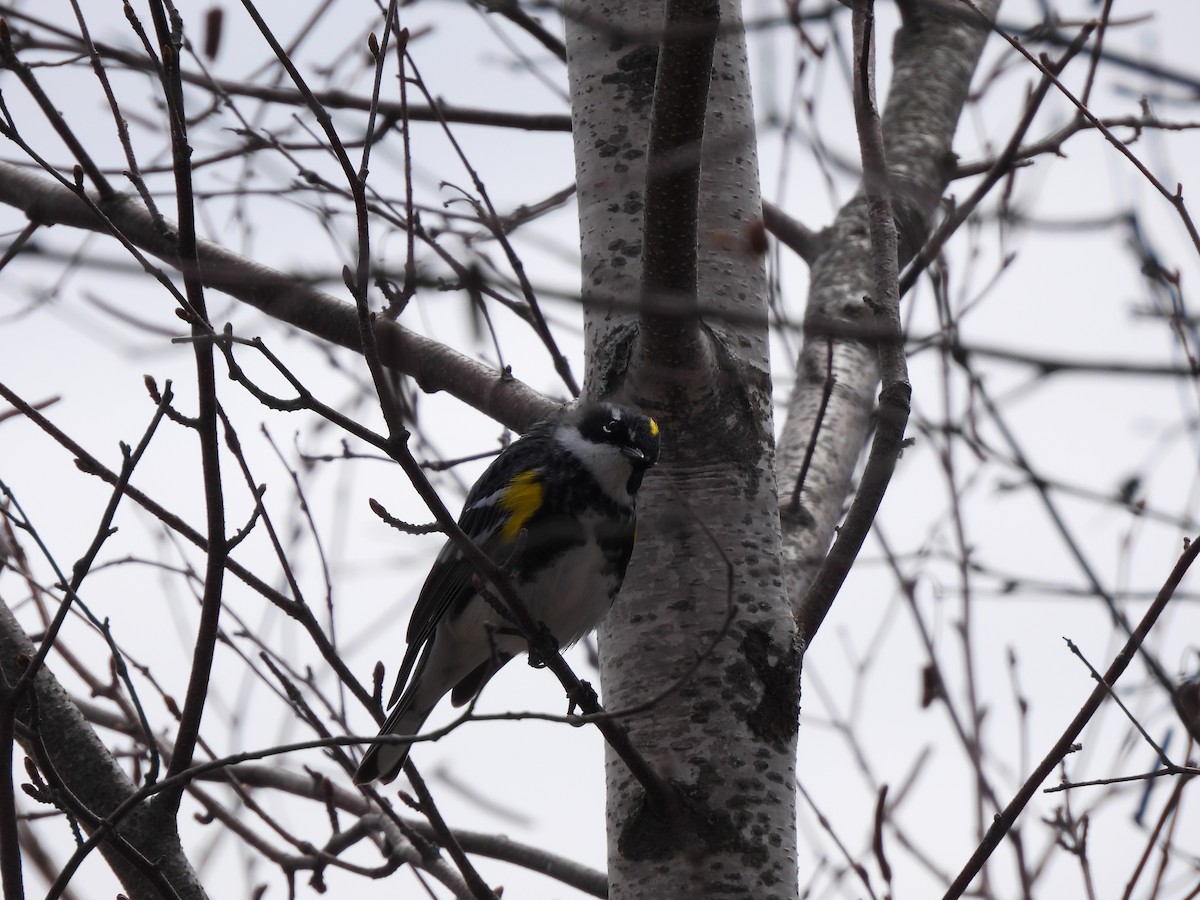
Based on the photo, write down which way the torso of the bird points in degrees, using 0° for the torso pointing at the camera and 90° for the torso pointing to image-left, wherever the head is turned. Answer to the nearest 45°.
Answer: approximately 315°
